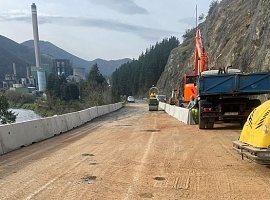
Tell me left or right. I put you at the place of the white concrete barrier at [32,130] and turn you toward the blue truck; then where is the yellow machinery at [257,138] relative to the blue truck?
right

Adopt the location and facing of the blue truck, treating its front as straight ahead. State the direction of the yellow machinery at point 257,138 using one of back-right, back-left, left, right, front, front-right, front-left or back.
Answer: back

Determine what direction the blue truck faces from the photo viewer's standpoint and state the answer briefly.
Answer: facing away from the viewer

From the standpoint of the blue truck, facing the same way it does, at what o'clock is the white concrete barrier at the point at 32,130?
The white concrete barrier is roughly at 8 o'clock from the blue truck.
